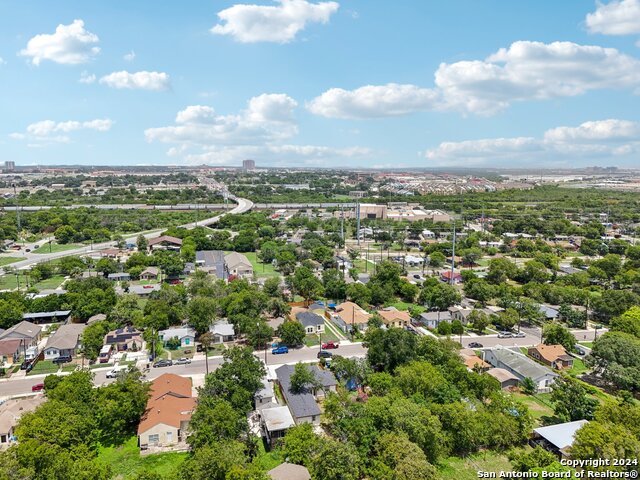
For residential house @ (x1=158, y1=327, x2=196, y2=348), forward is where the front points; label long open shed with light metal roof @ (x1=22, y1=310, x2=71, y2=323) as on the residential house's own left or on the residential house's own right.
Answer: on the residential house's own right

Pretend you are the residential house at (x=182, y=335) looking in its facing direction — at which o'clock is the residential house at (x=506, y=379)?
the residential house at (x=506, y=379) is roughly at 10 o'clock from the residential house at (x=182, y=335).

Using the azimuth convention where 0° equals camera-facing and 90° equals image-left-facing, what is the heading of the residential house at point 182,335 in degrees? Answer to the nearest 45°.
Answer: approximately 0°

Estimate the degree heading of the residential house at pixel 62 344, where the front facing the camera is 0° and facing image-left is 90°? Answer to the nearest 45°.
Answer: approximately 0°

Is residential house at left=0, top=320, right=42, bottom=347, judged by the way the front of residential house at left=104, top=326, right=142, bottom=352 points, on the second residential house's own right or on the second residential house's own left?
on the second residential house's own right

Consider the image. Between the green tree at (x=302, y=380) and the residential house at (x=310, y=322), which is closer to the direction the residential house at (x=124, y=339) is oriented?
the green tree

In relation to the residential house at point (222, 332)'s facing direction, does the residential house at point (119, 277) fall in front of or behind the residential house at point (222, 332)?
behind

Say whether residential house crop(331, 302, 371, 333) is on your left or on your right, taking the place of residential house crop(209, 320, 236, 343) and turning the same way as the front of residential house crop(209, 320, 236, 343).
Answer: on your left

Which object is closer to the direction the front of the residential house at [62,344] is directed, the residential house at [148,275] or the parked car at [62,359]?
the parked car

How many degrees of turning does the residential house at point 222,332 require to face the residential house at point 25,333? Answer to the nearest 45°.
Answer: approximately 90° to its right

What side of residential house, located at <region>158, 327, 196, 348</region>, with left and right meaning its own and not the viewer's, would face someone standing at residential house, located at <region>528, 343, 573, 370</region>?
left
